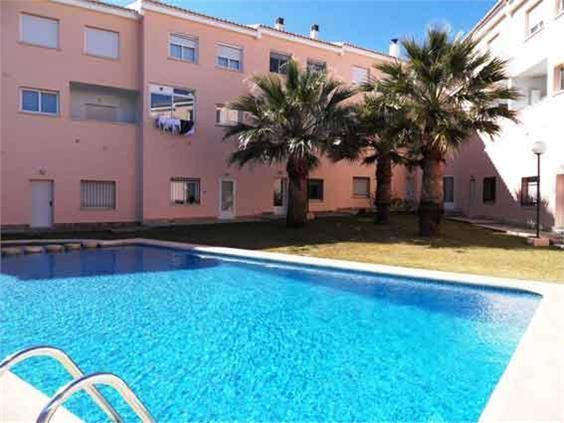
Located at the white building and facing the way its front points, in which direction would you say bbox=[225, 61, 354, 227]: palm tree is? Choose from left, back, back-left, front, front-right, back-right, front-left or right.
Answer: front

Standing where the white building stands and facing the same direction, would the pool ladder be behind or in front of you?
in front

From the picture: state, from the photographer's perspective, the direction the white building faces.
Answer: facing the viewer and to the left of the viewer

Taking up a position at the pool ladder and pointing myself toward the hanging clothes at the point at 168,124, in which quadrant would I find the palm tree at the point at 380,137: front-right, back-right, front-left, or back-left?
front-right

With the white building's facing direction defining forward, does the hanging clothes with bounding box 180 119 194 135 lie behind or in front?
in front

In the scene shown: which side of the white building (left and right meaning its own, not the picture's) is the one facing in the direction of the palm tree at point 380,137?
front

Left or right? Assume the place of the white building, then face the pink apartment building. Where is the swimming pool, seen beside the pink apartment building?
left

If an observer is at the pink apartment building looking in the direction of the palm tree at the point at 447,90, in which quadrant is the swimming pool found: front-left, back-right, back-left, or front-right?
front-right

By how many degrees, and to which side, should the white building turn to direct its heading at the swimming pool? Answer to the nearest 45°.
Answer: approximately 45° to its left

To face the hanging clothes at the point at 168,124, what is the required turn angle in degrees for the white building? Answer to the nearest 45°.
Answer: approximately 45° to its right

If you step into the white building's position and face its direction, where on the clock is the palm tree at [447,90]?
The palm tree is roughly at 11 o'clock from the white building.
